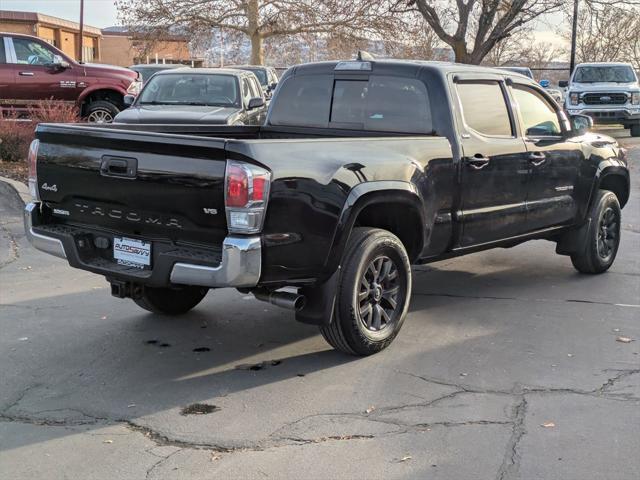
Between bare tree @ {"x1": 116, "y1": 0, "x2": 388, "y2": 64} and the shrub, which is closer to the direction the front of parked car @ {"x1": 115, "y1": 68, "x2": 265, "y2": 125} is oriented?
the shrub

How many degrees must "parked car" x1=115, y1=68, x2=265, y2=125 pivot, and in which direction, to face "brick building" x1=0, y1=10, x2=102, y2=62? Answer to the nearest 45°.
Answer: approximately 135° to its right

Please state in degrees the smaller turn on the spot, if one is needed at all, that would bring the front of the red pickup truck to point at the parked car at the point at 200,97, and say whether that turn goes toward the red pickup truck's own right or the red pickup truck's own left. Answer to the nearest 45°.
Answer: approximately 45° to the red pickup truck's own right

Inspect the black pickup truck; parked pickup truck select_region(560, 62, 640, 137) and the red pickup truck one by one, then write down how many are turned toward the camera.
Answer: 1

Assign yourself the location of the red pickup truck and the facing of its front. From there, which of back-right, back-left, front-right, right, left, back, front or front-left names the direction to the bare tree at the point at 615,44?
front-left

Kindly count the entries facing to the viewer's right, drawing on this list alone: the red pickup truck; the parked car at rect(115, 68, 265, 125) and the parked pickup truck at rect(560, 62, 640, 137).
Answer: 1

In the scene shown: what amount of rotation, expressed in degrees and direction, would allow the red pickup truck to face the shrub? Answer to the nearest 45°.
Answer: approximately 90° to its right

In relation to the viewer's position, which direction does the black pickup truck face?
facing away from the viewer and to the right of the viewer

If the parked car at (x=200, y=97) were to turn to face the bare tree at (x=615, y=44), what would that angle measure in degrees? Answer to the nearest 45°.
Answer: approximately 180°

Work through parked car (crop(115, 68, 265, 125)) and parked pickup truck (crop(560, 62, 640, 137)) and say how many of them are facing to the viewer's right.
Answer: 0

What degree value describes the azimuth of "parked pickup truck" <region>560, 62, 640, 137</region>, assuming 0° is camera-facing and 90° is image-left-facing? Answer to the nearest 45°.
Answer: approximately 0°

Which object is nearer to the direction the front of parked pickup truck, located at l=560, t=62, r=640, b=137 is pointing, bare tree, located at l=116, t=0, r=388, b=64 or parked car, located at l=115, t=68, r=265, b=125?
the parked car

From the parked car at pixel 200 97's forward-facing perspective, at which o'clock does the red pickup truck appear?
The red pickup truck is roughly at 3 o'clock from the parked car.

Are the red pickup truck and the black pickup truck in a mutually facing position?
no

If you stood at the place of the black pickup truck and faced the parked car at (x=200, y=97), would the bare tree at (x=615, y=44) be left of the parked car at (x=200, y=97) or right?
right

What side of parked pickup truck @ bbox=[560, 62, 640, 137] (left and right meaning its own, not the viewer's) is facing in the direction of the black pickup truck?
front

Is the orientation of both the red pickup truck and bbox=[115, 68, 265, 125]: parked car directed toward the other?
no

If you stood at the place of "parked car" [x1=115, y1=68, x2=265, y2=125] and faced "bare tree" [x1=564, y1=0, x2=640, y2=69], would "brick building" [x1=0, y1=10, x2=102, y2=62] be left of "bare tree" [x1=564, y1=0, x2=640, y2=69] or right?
left

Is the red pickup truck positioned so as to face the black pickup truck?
no

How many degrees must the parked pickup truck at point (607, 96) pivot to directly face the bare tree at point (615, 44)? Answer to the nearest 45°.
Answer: approximately 180°

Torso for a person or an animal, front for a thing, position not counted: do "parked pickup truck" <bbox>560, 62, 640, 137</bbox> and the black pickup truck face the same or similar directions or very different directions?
very different directions
